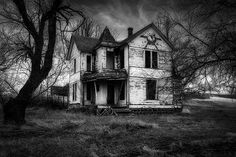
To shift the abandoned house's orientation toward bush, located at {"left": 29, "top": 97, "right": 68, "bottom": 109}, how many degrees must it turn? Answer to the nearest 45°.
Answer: approximately 135° to its right

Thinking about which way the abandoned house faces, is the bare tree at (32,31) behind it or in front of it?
in front

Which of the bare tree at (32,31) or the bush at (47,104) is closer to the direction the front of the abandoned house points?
the bare tree

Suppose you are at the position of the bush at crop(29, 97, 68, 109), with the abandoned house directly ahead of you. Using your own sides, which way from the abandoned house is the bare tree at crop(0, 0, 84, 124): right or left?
right

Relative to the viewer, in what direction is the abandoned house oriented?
toward the camera
